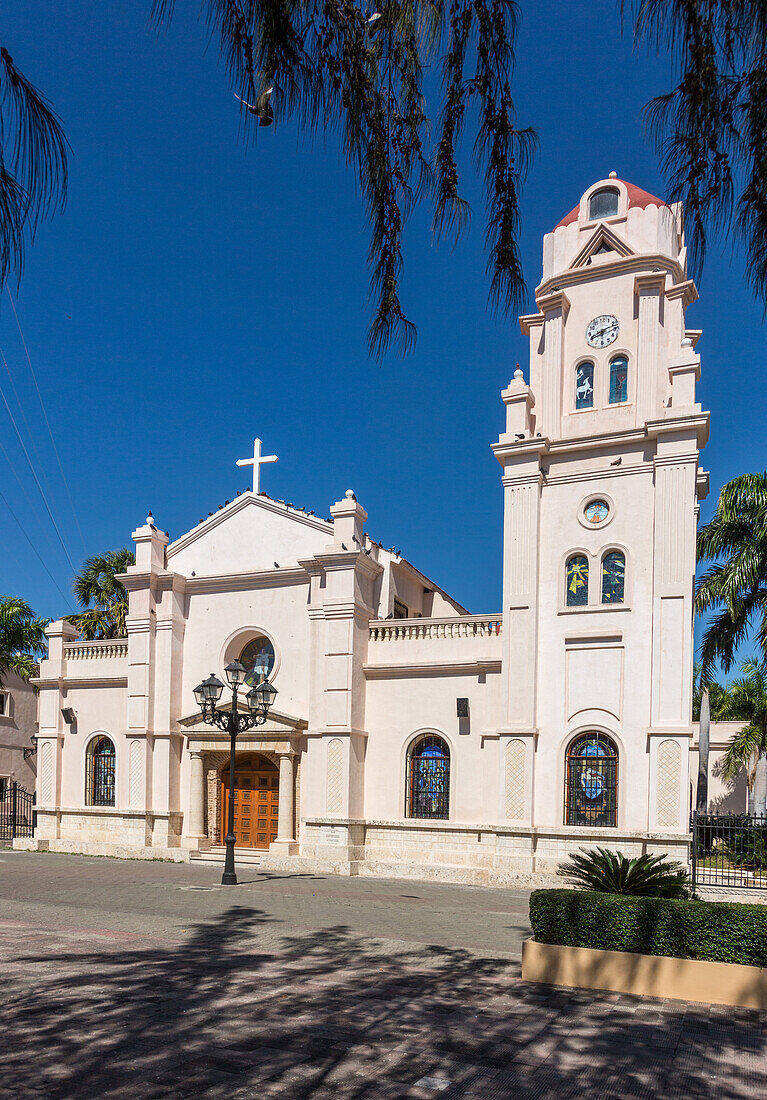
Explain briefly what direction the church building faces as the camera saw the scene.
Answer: facing the viewer and to the left of the viewer

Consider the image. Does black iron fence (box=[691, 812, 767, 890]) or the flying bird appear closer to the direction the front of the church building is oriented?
the flying bird

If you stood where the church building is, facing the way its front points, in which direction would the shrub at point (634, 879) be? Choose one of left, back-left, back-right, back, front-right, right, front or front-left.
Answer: front-left

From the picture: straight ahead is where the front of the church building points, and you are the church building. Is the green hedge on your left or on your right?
on your left

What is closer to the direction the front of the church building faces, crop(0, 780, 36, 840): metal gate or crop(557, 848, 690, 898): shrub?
the shrub

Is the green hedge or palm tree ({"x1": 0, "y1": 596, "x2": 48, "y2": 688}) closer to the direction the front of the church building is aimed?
the green hedge

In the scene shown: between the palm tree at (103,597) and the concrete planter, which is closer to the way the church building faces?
the concrete planter

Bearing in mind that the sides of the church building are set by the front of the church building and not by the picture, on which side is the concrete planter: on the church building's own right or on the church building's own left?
on the church building's own left

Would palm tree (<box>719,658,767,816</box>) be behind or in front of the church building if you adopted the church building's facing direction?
behind

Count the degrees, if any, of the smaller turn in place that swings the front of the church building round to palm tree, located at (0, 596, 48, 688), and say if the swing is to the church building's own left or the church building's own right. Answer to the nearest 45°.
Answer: approximately 90° to the church building's own right

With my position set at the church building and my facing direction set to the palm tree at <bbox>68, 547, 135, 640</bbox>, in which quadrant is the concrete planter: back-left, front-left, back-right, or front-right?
back-left

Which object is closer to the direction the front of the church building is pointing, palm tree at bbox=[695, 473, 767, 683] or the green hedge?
the green hedge

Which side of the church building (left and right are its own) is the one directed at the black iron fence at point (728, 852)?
left

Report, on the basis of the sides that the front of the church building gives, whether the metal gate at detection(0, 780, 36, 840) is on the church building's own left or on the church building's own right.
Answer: on the church building's own right
